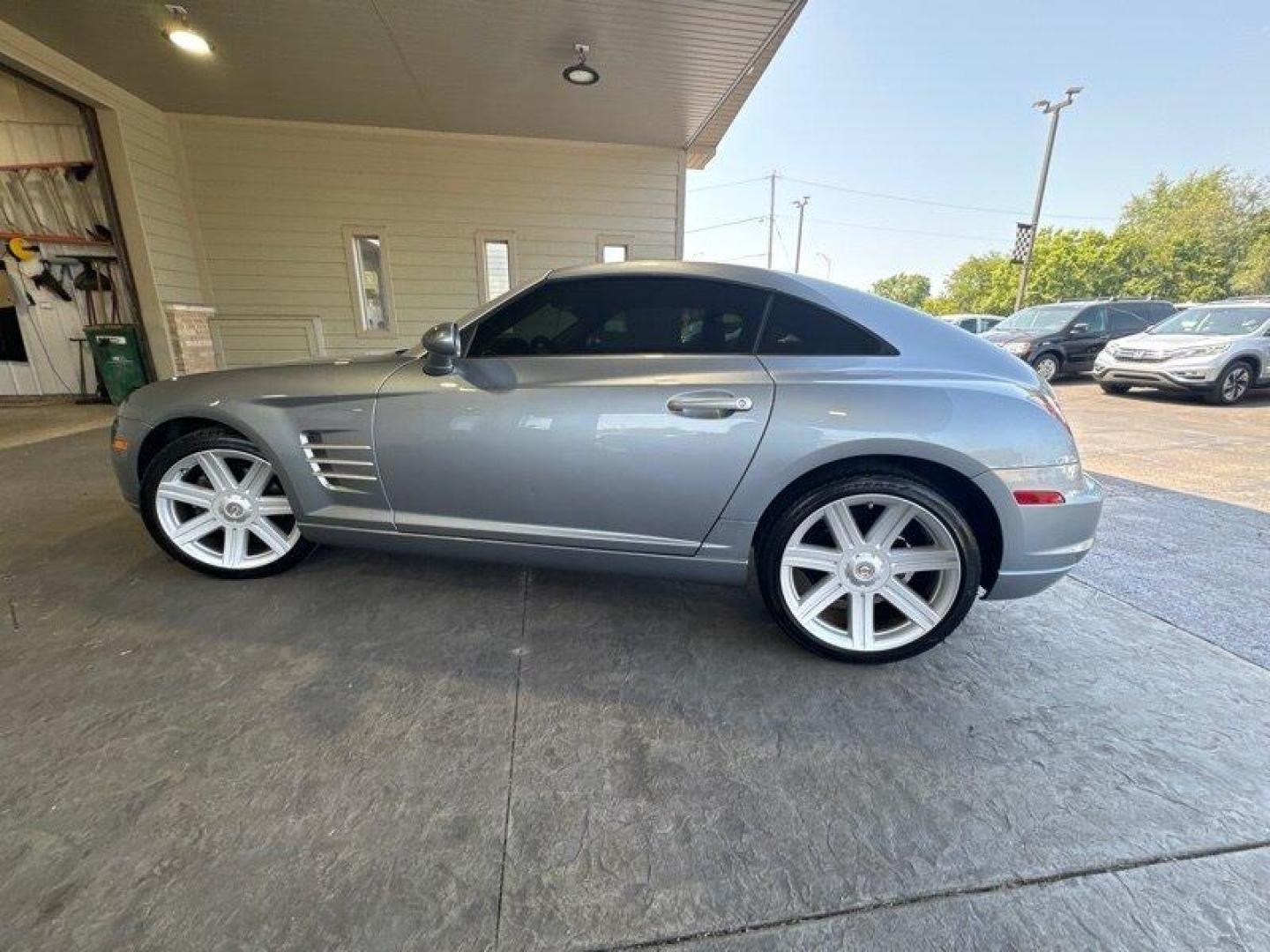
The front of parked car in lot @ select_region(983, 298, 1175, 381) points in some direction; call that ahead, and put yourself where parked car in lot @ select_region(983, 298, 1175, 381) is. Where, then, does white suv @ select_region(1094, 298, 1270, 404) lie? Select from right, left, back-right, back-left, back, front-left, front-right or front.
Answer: left

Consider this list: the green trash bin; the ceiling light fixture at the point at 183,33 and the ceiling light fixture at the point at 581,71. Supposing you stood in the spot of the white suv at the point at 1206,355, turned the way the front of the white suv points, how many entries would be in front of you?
3

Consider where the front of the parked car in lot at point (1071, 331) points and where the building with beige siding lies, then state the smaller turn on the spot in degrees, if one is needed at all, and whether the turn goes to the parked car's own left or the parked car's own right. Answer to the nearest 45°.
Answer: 0° — it already faces it

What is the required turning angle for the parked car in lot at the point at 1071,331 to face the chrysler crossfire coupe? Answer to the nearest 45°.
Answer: approximately 45° to its left

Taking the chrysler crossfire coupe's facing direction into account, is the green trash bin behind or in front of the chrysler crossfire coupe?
in front

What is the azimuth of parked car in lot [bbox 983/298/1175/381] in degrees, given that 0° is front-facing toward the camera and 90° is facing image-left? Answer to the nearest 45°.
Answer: approximately 45°

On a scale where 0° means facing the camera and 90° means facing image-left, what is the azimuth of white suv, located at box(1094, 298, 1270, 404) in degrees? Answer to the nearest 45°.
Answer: approximately 45°

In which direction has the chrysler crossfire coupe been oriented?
to the viewer's left

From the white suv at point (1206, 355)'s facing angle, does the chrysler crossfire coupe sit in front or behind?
in front
